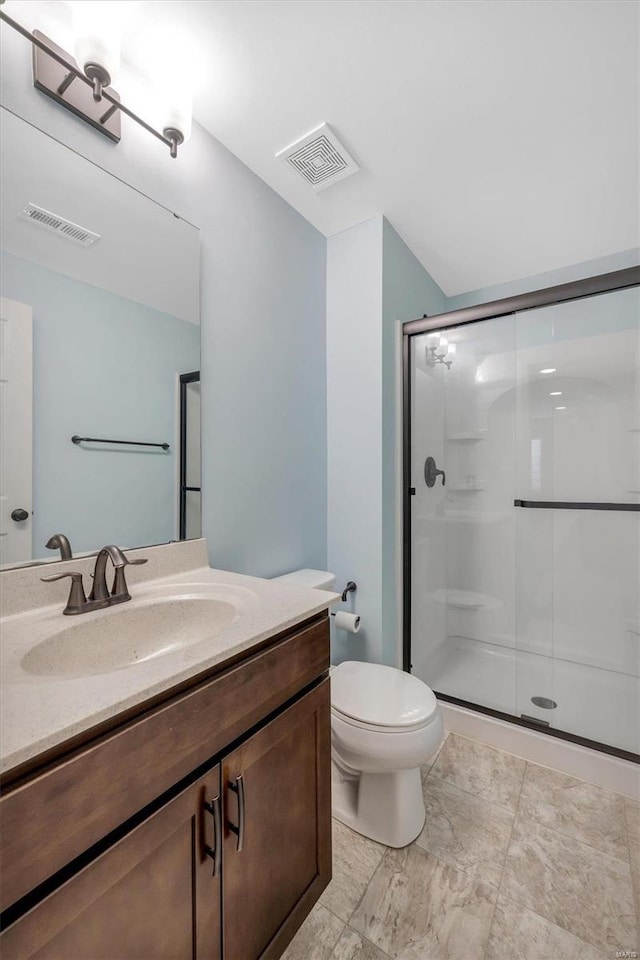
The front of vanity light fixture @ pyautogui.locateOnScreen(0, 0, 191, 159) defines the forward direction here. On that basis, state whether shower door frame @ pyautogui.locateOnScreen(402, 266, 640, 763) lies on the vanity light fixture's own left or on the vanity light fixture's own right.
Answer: on the vanity light fixture's own left

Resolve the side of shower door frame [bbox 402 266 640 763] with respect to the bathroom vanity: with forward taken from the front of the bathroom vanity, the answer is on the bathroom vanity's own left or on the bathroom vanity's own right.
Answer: on the bathroom vanity's own left

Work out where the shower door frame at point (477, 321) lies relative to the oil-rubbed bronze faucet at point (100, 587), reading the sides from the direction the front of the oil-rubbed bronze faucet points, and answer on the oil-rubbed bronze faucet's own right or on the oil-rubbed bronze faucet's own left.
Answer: on the oil-rubbed bronze faucet's own left

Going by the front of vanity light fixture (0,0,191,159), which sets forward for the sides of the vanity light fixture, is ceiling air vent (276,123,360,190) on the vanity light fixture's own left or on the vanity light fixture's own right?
on the vanity light fixture's own left

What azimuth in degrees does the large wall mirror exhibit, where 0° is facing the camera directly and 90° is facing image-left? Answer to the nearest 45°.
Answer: approximately 315°

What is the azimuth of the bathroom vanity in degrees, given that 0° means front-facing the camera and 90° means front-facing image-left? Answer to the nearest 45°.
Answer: approximately 315°
